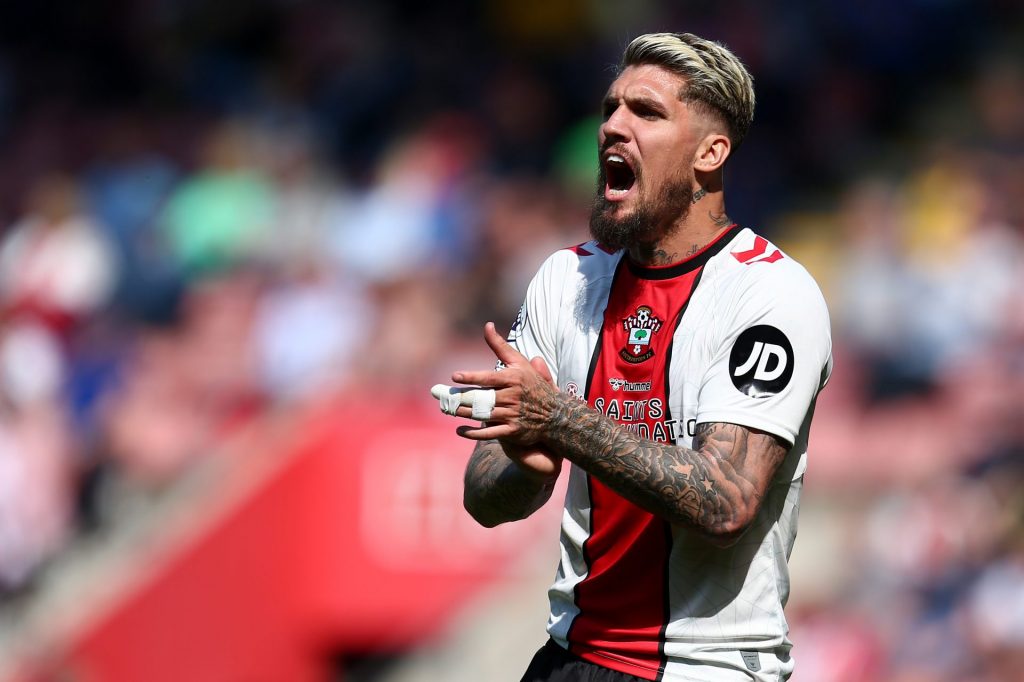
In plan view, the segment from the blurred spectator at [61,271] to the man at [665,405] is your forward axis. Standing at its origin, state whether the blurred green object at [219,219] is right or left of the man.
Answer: left

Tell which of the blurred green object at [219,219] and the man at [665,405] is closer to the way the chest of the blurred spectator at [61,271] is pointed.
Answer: the man

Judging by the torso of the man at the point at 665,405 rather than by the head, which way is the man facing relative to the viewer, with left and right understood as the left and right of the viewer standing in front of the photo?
facing the viewer and to the left of the viewer

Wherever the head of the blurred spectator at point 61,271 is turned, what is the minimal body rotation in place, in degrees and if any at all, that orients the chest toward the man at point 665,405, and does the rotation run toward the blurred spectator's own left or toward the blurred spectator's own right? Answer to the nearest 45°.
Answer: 0° — they already face them

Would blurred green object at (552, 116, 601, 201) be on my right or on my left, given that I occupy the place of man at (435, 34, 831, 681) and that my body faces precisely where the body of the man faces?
on my right

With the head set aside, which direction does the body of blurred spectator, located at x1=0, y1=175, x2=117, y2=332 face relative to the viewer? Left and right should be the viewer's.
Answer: facing the viewer

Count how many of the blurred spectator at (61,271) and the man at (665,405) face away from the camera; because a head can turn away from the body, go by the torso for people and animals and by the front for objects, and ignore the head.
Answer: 0

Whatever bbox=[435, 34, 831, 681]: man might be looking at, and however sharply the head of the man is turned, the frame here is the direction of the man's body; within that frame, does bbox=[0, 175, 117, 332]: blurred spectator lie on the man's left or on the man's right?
on the man's right

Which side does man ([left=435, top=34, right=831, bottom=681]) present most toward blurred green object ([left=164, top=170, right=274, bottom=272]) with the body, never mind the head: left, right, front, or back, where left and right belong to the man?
right
